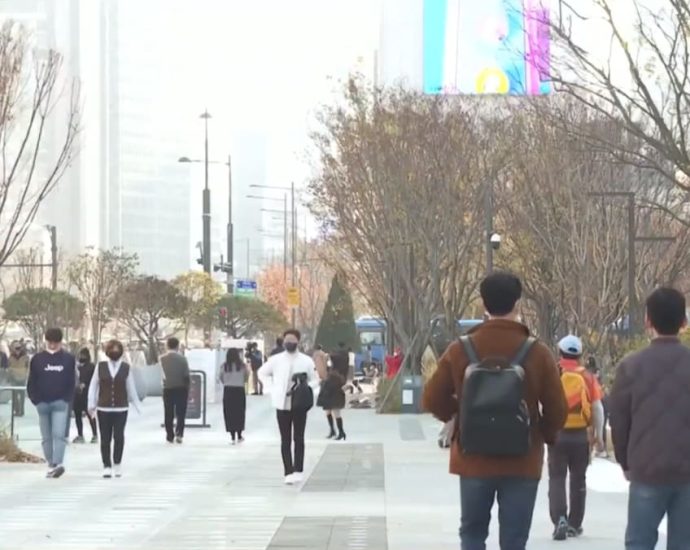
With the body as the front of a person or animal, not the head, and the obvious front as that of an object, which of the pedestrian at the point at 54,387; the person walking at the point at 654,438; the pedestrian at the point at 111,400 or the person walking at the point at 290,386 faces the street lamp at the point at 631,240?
the person walking at the point at 654,438

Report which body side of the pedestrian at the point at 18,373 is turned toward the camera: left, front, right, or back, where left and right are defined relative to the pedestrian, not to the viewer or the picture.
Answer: front

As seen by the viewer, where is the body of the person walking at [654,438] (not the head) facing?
away from the camera

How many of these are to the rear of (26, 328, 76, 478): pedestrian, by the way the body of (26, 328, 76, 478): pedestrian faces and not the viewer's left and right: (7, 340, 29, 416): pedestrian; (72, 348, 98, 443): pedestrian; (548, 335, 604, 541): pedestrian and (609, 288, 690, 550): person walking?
2

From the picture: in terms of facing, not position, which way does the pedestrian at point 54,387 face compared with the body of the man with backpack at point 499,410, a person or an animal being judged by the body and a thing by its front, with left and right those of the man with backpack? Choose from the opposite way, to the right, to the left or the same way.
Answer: the opposite way

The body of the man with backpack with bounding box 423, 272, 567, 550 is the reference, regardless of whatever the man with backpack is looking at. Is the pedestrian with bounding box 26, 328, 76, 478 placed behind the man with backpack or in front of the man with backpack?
in front

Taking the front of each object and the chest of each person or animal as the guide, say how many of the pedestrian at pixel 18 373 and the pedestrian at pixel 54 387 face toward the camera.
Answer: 2

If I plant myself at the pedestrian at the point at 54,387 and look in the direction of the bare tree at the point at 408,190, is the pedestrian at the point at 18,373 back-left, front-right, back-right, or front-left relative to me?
front-left

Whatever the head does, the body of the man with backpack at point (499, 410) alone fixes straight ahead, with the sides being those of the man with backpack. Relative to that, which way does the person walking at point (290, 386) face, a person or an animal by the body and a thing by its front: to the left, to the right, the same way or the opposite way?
the opposite way

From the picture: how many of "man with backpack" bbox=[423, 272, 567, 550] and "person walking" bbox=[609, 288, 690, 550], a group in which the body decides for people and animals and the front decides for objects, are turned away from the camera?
2

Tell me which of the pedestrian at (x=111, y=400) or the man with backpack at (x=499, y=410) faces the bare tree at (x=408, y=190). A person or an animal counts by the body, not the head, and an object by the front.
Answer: the man with backpack

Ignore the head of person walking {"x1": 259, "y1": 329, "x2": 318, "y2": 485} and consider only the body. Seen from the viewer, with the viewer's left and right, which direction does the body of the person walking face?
facing the viewer

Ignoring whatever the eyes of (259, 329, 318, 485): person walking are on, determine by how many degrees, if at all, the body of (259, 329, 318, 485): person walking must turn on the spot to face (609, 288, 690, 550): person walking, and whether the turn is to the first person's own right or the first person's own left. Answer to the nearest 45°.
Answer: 0° — they already face them

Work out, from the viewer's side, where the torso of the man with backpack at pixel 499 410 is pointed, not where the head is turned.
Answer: away from the camera

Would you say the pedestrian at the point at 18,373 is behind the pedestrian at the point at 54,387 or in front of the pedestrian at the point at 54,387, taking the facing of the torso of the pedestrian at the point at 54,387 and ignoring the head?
behind

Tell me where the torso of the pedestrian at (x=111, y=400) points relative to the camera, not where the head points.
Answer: toward the camera

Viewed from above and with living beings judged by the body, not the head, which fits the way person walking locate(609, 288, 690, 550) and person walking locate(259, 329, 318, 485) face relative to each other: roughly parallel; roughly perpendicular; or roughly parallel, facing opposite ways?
roughly parallel, facing opposite ways

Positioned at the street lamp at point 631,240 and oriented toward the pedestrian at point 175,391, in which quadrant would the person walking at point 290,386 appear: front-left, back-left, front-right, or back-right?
front-left

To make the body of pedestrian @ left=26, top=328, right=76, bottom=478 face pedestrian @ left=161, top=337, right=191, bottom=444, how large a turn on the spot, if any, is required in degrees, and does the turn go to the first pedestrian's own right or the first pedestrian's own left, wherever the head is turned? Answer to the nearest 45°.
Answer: approximately 180°

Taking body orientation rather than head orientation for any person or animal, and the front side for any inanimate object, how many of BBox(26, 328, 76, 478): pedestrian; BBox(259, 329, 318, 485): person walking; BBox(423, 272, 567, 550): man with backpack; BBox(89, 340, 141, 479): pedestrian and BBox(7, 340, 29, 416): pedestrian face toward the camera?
4

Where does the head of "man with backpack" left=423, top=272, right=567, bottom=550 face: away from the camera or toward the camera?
away from the camera

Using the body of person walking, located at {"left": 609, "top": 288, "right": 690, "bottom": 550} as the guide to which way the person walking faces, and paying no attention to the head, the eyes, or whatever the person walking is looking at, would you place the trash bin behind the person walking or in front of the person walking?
in front
